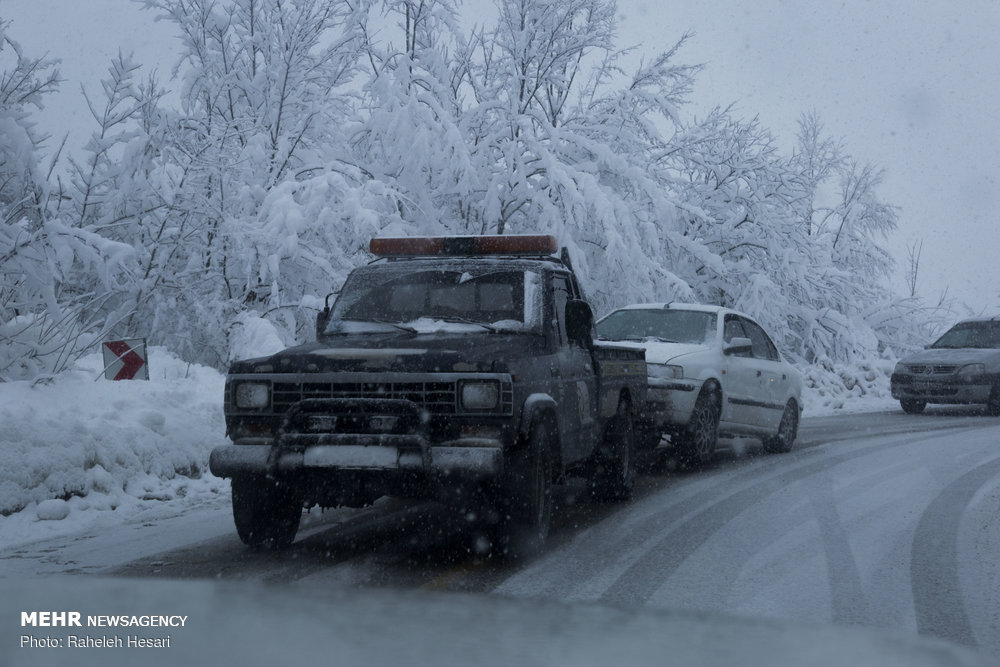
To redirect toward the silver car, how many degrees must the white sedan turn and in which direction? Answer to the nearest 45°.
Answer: approximately 180°

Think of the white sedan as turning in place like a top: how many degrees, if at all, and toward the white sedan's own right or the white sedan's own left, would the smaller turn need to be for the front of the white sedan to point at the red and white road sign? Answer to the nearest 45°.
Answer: approximately 45° to the white sedan's own right

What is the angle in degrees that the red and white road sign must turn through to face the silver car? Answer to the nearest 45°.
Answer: approximately 90° to its left

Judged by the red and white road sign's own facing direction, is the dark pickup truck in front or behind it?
in front

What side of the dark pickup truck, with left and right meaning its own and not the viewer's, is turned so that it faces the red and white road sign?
right

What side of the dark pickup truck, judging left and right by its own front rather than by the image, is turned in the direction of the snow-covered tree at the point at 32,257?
right

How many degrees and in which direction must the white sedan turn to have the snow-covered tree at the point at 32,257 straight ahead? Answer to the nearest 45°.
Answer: approximately 45° to its right

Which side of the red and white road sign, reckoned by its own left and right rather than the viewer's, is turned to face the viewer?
front

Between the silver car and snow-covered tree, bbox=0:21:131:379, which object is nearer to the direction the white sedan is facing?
the snow-covered tree

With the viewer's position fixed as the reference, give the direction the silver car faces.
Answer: facing the viewer and to the left of the viewer

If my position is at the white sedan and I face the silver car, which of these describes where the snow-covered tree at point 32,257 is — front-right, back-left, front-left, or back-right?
back-left

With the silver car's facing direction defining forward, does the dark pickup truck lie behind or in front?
in front

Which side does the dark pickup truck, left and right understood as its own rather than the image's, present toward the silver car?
back
